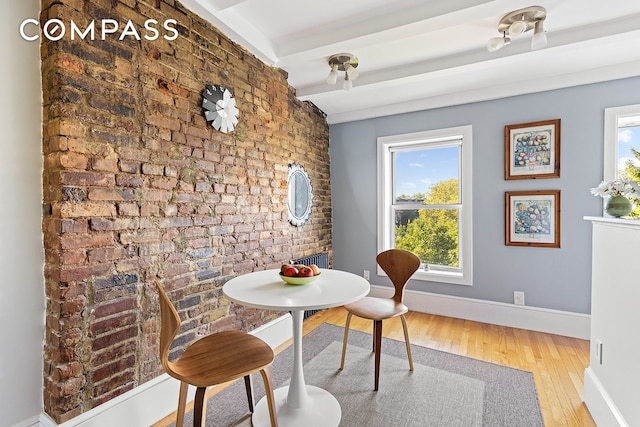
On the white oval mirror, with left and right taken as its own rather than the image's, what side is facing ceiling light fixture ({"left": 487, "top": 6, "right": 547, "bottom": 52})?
front

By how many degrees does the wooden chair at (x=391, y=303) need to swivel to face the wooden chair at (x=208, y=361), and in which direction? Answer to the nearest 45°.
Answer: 0° — it already faces it

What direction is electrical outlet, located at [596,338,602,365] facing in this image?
to the viewer's left

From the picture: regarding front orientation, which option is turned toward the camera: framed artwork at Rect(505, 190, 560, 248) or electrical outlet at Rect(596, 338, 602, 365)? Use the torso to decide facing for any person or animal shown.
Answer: the framed artwork

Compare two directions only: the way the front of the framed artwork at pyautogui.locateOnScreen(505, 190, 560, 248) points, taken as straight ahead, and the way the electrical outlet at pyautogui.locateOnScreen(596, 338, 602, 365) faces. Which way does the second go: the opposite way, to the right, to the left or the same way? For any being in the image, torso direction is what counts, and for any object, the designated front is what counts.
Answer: to the right

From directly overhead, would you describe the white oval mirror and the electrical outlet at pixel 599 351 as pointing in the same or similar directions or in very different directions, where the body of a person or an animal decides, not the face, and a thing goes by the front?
very different directions

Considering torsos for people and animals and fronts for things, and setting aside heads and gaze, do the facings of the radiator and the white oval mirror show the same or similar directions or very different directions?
same or similar directions

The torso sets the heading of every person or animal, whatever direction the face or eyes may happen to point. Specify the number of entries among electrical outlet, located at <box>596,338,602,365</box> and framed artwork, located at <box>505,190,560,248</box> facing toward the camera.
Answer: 1

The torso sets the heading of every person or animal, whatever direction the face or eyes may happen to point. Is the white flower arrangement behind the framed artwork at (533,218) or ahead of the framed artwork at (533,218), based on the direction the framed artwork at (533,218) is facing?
ahead

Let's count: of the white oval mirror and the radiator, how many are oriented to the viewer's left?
0

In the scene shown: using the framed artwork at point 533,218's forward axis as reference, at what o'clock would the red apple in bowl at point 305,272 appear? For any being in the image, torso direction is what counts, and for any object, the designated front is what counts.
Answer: The red apple in bowl is roughly at 1 o'clock from the framed artwork.

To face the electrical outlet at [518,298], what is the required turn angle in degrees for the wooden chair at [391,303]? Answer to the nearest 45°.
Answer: approximately 180°

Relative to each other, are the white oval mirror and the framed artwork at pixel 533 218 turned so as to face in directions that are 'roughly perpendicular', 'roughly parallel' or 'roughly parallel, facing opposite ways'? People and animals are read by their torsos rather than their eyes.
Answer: roughly perpendicular

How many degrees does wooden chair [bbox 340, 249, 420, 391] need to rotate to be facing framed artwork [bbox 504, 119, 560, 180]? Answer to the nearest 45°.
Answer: approximately 180°
